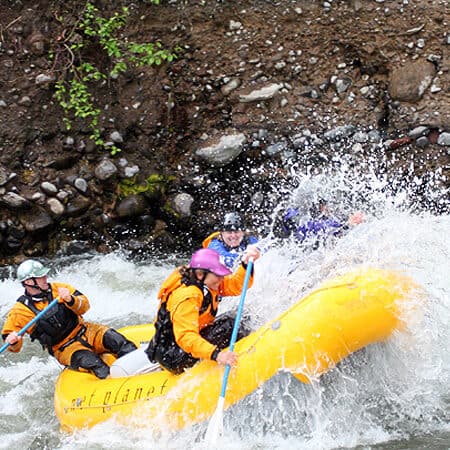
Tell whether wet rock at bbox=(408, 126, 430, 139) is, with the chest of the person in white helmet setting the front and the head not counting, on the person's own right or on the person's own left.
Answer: on the person's own left

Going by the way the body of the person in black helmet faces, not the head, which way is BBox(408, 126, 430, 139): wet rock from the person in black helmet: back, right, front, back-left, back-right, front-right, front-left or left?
back-left

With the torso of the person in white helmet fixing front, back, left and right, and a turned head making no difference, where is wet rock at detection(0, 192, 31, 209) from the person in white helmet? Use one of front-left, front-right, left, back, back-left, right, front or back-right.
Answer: back-left

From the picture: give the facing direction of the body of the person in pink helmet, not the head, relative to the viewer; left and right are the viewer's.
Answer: facing to the right of the viewer

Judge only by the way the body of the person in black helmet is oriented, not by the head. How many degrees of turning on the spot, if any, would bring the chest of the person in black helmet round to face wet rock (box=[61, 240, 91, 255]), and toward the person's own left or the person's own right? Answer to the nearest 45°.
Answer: approximately 135° to the person's own right

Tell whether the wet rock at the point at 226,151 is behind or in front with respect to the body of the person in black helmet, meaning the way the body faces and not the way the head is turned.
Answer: behind

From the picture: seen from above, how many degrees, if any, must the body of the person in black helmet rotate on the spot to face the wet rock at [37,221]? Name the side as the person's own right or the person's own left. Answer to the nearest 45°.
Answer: approximately 135° to the person's own right
